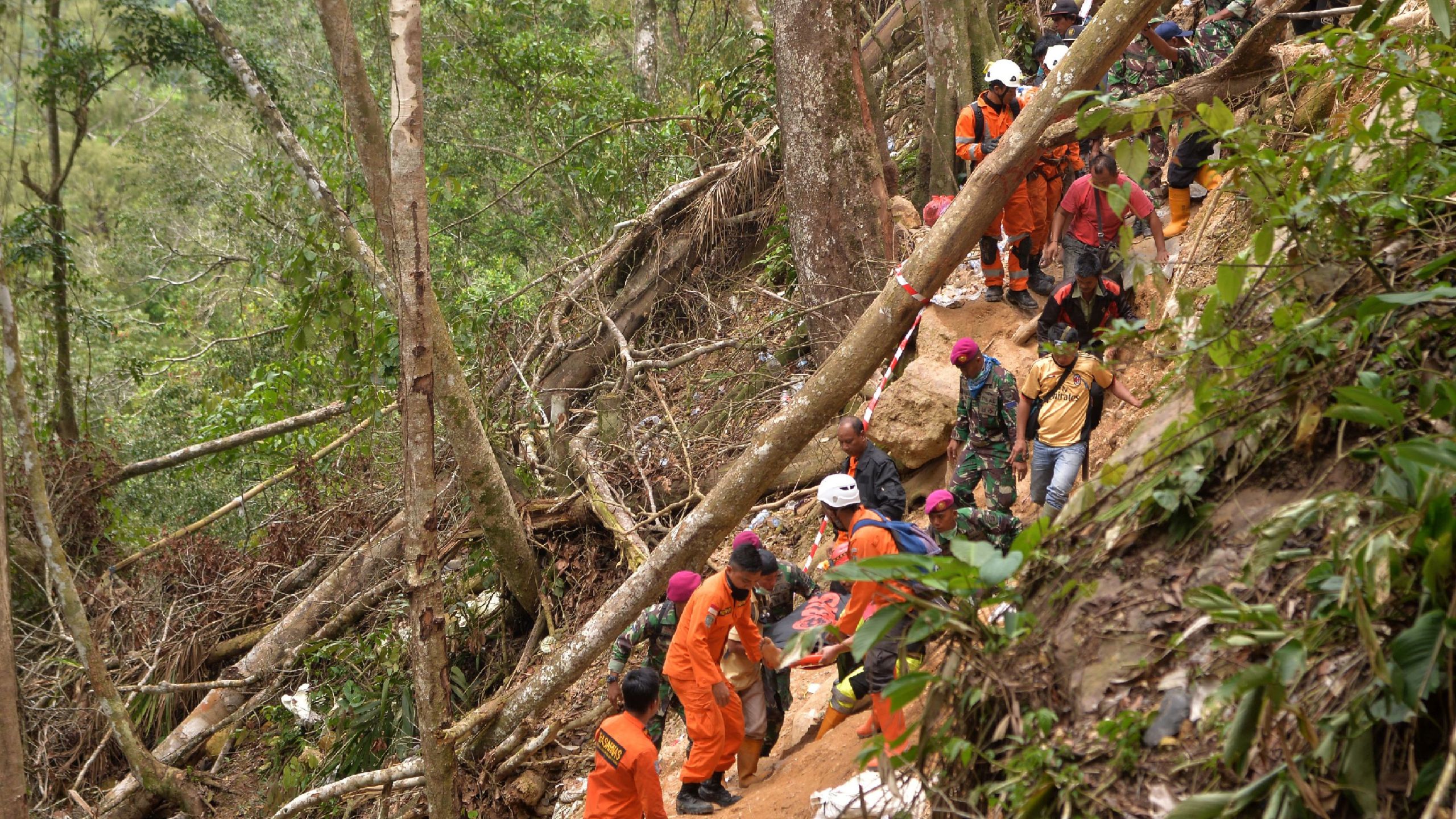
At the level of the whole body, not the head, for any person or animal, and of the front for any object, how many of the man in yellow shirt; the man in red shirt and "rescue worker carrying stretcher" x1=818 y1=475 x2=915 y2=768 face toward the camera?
2

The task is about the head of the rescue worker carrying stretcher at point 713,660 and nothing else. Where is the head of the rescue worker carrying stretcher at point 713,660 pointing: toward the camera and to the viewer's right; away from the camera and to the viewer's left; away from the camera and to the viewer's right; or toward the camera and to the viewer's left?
toward the camera and to the viewer's right

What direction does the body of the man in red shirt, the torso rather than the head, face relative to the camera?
toward the camera

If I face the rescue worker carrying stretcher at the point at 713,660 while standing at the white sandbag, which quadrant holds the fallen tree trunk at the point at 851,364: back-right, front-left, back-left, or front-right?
front-right

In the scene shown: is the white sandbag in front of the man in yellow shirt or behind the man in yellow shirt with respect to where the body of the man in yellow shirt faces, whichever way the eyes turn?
in front

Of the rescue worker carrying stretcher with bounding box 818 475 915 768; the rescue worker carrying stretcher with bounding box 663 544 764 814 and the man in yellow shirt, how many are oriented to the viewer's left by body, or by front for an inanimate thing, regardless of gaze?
1

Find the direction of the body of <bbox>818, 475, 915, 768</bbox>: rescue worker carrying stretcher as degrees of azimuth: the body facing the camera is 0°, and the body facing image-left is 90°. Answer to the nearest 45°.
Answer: approximately 90°

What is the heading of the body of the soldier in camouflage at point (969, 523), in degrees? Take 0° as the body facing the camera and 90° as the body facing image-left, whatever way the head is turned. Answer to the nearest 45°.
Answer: approximately 45°

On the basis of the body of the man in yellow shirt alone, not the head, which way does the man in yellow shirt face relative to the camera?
toward the camera

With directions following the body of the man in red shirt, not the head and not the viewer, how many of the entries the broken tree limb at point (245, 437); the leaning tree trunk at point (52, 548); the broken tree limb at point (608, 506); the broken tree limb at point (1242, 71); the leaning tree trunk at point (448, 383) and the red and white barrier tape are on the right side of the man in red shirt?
5

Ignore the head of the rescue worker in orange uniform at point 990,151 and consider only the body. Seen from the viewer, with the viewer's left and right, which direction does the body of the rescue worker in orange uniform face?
facing the viewer and to the right of the viewer

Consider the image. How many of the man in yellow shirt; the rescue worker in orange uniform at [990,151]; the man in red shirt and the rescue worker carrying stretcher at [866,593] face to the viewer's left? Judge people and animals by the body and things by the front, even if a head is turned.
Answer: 1

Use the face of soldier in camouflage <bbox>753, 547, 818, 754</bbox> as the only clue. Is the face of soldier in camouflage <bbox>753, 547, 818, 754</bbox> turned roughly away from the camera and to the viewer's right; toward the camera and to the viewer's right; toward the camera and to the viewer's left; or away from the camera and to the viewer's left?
toward the camera and to the viewer's left

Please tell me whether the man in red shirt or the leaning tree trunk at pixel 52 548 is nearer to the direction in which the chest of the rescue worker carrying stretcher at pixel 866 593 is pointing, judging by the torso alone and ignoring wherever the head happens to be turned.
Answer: the leaning tree trunk
